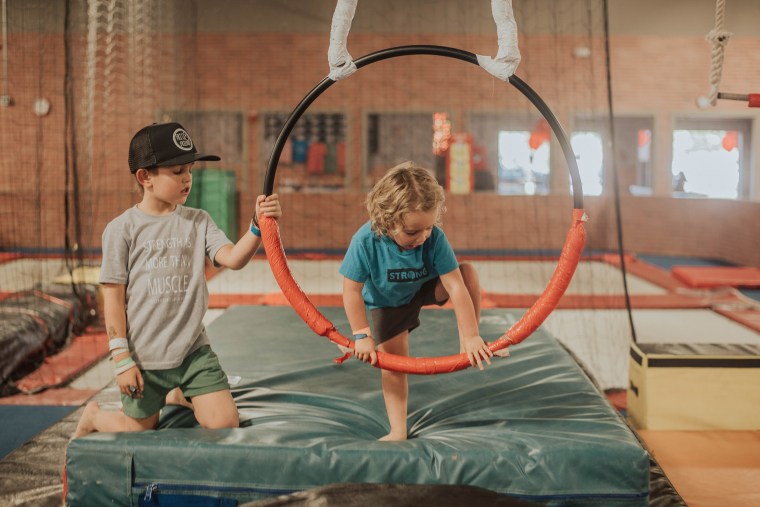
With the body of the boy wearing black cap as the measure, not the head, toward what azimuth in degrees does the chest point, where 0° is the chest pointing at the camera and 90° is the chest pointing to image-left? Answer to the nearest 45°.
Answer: approximately 315°

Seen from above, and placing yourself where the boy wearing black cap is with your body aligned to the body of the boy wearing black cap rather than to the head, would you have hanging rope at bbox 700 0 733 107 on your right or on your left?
on your left
